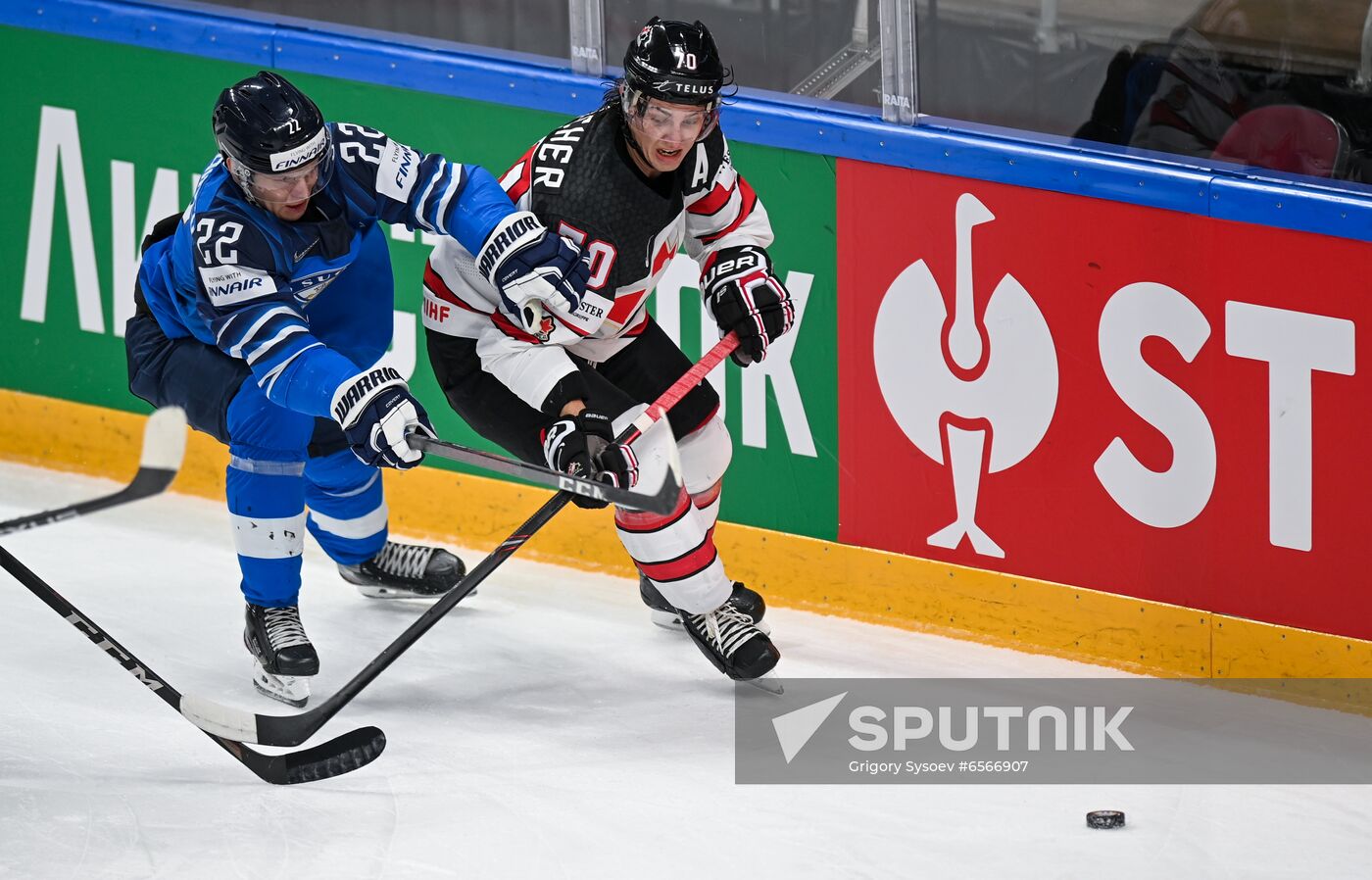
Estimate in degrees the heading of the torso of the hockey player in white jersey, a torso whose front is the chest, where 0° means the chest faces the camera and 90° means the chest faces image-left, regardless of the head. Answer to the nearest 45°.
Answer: approximately 315°

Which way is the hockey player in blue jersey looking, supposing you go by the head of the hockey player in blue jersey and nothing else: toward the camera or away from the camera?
toward the camera

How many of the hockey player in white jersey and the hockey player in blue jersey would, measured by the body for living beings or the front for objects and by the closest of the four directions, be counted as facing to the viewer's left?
0

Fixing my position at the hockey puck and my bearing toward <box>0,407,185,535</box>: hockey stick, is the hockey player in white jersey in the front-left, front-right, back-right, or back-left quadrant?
front-right

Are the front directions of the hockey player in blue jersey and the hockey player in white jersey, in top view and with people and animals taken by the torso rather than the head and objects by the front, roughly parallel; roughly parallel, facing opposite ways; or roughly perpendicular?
roughly parallel

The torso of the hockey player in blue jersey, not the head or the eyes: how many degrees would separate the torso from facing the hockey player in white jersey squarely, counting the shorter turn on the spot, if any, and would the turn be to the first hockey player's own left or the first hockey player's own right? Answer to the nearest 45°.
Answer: approximately 45° to the first hockey player's own left

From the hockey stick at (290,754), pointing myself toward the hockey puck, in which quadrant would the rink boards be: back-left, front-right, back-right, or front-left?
front-left

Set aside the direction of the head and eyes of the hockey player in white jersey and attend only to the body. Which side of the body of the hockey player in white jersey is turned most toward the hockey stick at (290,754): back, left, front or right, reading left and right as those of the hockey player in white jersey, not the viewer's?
right

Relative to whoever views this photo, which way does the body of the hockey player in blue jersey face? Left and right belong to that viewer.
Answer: facing the viewer and to the right of the viewer

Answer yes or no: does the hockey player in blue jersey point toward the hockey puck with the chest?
yes

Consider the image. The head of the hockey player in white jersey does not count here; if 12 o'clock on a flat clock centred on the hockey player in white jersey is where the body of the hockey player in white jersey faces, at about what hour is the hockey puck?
The hockey puck is roughly at 12 o'clock from the hockey player in white jersey.
